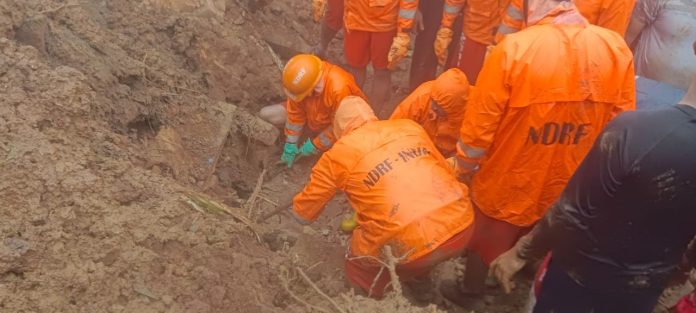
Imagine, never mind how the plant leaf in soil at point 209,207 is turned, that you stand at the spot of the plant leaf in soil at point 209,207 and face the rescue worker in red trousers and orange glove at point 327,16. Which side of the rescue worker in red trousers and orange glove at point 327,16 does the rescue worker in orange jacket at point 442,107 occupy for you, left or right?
right

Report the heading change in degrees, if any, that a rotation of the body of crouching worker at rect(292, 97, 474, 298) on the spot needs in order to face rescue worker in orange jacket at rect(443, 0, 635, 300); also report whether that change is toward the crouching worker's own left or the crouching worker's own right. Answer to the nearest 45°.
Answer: approximately 135° to the crouching worker's own right

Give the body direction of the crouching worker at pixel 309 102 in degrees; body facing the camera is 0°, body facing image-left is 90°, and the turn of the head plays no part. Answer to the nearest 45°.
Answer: approximately 45°

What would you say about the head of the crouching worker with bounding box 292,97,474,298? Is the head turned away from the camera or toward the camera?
away from the camera

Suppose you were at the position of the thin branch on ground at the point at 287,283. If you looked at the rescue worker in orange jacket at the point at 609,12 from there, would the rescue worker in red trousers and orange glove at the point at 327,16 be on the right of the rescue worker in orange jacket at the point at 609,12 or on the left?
left

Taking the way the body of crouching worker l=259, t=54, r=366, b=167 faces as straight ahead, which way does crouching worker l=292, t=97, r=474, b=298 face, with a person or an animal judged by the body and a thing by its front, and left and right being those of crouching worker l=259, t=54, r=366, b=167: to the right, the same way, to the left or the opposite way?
to the right

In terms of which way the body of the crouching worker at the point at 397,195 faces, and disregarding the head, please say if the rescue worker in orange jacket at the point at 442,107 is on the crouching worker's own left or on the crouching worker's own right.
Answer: on the crouching worker's own right

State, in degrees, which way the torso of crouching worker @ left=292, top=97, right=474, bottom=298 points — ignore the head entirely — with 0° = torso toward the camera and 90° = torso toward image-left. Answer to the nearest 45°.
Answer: approximately 135°

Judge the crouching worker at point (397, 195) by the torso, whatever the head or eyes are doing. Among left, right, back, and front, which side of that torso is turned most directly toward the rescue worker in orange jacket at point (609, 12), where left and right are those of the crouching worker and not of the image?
right

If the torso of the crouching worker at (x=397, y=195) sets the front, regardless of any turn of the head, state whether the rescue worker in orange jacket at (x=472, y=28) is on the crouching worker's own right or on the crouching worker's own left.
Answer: on the crouching worker's own right
